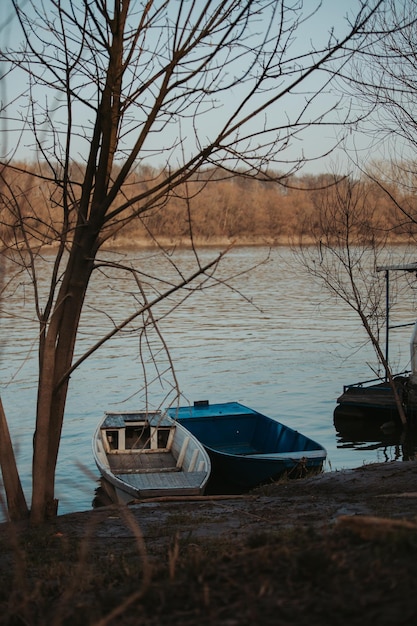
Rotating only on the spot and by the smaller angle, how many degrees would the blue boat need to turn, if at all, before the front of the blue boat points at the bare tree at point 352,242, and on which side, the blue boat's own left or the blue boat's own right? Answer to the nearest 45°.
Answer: approximately 90° to the blue boat's own left

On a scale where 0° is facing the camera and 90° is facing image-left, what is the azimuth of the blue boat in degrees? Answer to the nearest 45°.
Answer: approximately 315°

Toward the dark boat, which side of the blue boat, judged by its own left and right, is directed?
left
